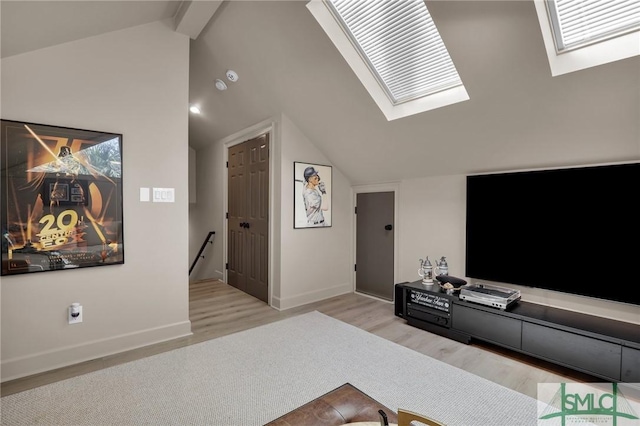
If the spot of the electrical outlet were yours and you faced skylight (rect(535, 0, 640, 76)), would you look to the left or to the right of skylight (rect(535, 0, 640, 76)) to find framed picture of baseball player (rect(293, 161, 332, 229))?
left

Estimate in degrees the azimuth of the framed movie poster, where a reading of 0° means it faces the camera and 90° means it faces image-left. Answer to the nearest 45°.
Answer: approximately 315°

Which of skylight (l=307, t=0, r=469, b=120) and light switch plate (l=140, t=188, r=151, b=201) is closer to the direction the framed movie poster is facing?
the skylight

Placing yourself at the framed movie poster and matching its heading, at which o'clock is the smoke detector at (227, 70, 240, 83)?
The smoke detector is roughly at 10 o'clock from the framed movie poster.

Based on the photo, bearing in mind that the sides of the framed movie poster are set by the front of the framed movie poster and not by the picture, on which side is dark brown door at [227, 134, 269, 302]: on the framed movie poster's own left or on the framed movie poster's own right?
on the framed movie poster's own left
